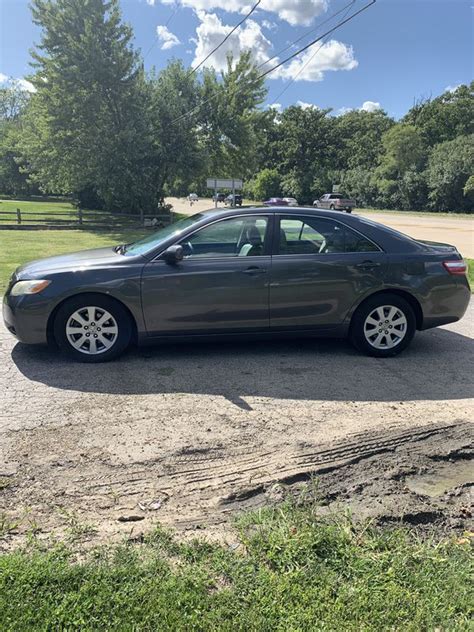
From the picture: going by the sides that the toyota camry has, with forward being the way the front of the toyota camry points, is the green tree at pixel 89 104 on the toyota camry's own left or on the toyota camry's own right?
on the toyota camry's own right

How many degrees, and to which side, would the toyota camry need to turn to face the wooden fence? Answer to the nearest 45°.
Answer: approximately 90° to its right

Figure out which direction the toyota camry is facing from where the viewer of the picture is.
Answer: facing to the left of the viewer

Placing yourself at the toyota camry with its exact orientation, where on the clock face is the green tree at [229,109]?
The green tree is roughly at 3 o'clock from the toyota camry.

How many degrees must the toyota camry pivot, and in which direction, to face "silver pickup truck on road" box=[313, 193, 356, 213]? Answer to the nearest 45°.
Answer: approximately 90° to its right
